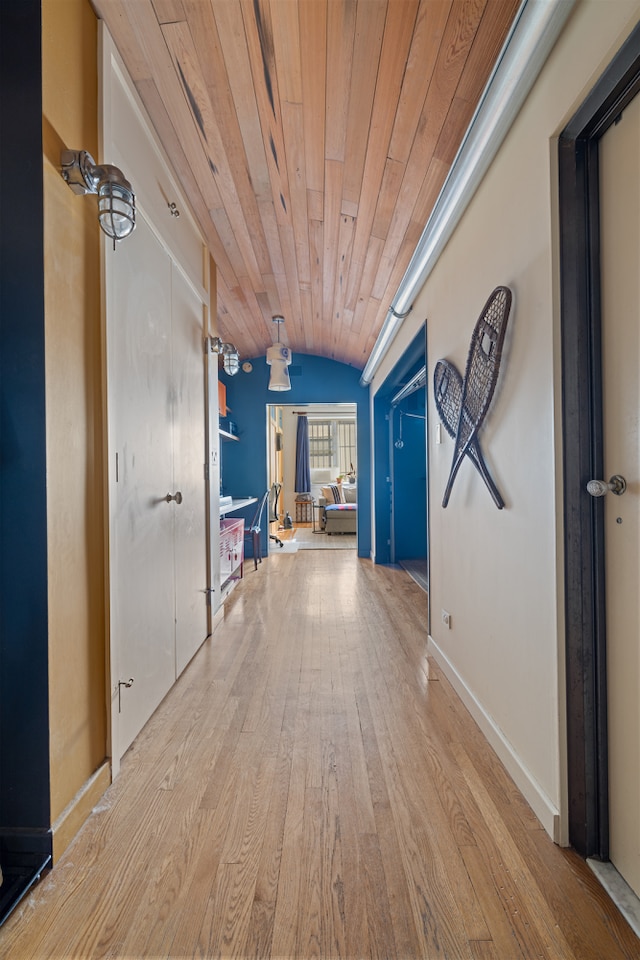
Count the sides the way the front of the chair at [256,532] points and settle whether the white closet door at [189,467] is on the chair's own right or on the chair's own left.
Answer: on the chair's own left

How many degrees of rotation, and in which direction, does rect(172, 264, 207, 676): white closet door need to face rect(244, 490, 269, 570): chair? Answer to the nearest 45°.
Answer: approximately 90° to its left

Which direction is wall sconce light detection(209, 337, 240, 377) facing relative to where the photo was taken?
to the viewer's right

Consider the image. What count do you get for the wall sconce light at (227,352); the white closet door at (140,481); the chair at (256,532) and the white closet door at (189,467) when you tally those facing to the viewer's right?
3

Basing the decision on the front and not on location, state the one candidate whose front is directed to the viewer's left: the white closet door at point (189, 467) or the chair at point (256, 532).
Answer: the chair

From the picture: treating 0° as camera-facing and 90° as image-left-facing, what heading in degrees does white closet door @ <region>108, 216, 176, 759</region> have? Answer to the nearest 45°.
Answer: approximately 270°

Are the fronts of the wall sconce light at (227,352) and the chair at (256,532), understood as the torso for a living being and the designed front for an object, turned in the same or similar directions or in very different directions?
very different directions

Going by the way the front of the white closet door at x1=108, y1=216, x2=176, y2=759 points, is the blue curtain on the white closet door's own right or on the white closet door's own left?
on the white closet door's own left

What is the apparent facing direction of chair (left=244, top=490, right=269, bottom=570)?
to the viewer's left

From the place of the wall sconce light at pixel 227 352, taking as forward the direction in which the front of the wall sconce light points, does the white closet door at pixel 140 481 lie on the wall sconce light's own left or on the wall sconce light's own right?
on the wall sconce light's own right

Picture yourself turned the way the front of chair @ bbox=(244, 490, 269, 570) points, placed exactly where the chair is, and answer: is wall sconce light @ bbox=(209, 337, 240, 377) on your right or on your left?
on your left

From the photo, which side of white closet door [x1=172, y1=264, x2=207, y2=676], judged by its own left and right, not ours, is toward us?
right

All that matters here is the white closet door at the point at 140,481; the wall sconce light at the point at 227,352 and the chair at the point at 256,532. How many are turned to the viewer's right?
2
